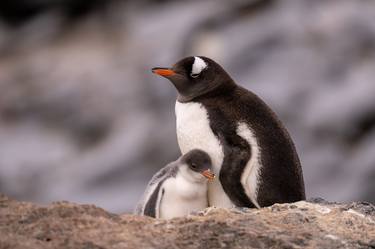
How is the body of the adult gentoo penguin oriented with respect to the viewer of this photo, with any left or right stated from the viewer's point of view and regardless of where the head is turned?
facing to the left of the viewer

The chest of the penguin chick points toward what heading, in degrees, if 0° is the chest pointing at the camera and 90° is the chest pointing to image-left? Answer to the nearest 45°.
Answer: approximately 315°

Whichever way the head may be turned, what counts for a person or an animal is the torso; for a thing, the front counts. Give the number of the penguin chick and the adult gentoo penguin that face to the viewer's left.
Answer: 1

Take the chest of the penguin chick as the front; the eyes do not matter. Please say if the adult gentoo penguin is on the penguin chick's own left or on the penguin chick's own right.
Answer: on the penguin chick's own left
